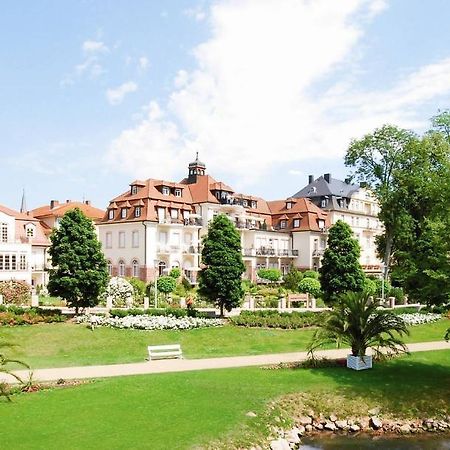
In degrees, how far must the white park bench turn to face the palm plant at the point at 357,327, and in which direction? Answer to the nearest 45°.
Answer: approximately 90° to its left

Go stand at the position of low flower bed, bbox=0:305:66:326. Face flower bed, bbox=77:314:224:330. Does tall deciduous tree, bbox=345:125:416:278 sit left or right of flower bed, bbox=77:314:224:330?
left

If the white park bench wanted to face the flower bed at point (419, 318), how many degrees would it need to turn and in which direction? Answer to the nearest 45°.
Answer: approximately 135° to its left

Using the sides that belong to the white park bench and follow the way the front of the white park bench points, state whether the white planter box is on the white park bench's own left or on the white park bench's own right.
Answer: on the white park bench's own left

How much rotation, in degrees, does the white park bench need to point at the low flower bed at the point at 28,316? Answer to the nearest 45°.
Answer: approximately 135° to its right

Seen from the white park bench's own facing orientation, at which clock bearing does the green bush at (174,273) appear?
The green bush is roughly at 6 o'clock from the white park bench.

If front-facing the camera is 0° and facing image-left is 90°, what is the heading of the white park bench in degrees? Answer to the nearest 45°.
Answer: approximately 0°

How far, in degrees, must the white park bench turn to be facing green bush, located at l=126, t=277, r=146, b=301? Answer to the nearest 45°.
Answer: approximately 180°

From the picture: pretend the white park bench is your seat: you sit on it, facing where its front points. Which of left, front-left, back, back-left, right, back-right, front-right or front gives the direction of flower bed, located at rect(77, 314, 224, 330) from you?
back

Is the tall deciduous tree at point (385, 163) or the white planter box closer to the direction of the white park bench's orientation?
the white planter box
